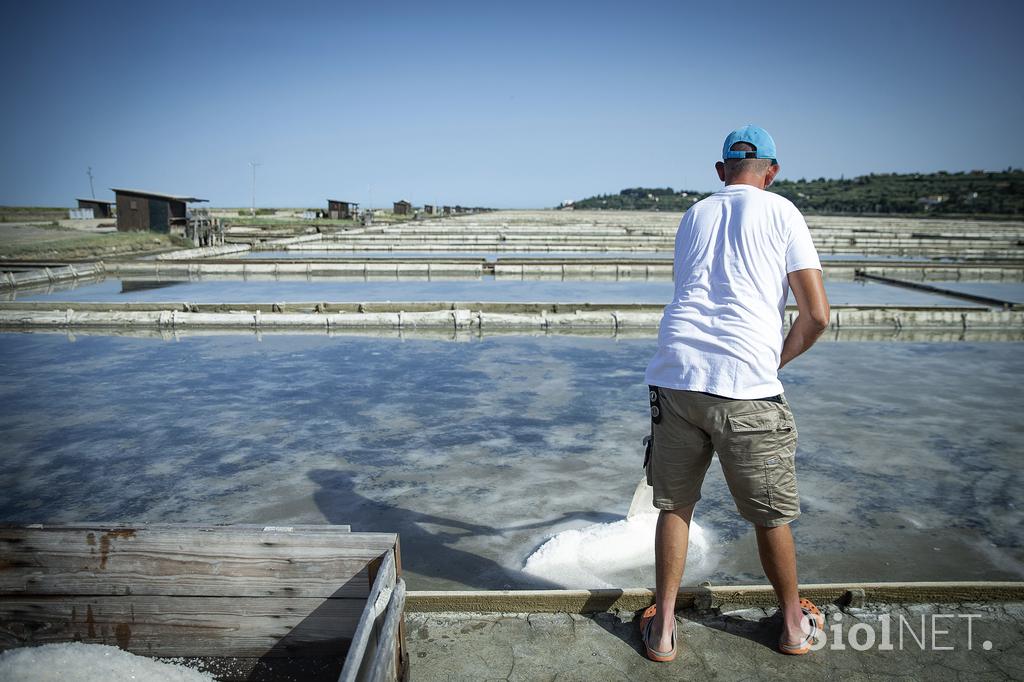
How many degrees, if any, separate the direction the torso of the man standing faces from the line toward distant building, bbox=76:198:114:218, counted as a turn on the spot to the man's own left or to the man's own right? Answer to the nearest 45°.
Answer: approximately 45° to the man's own left

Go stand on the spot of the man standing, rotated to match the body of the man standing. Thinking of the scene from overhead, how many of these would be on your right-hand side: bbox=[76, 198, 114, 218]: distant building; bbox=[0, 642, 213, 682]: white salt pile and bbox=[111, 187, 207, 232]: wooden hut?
0

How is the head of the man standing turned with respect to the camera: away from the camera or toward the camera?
away from the camera

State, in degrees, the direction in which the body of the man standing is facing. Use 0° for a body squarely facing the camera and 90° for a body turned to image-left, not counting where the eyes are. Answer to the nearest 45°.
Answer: approximately 180°

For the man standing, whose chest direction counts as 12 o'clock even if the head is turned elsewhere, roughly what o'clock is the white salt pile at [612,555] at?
The white salt pile is roughly at 11 o'clock from the man standing.

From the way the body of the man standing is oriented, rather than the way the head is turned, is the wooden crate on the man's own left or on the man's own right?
on the man's own left

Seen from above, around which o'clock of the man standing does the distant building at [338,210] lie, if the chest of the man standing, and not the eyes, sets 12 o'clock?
The distant building is roughly at 11 o'clock from the man standing.

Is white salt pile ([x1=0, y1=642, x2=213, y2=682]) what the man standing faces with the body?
no
